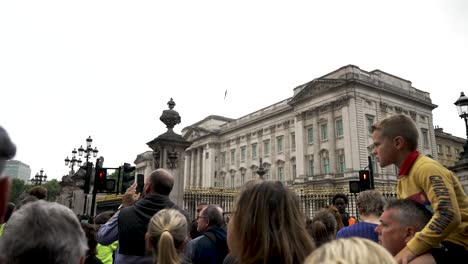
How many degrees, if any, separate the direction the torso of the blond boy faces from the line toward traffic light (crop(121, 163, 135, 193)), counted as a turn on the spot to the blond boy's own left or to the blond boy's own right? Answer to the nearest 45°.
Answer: approximately 45° to the blond boy's own right

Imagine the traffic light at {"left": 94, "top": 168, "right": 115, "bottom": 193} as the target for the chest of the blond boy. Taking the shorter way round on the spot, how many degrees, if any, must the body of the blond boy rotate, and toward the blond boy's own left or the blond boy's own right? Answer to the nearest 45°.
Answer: approximately 45° to the blond boy's own right

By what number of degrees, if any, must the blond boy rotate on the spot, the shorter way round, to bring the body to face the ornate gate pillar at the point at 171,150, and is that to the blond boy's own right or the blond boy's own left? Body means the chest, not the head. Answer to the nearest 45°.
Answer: approximately 45° to the blond boy's own right

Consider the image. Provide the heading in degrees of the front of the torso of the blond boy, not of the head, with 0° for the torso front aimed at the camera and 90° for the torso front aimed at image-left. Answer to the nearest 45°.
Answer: approximately 90°

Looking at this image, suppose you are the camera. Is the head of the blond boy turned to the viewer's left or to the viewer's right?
to the viewer's left

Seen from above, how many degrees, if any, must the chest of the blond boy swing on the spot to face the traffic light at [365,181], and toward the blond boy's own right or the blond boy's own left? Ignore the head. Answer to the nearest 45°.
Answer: approximately 90° to the blond boy's own right
